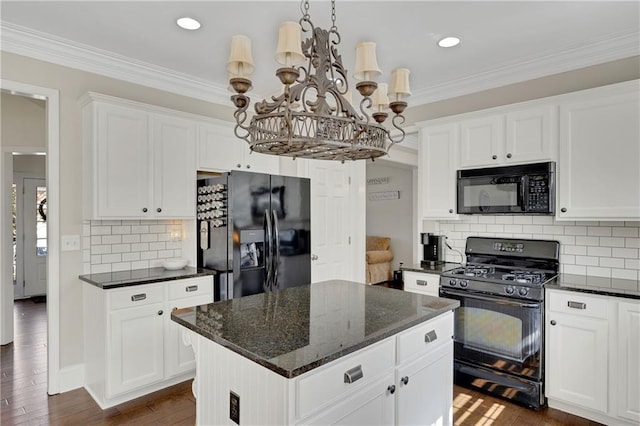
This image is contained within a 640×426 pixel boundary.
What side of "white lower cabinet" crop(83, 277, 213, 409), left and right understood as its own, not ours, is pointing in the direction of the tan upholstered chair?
left

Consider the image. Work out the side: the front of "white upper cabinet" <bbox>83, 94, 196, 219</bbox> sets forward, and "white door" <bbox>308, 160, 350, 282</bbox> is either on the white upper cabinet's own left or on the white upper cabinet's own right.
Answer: on the white upper cabinet's own left

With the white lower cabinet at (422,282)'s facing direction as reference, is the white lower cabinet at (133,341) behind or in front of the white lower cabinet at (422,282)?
in front
